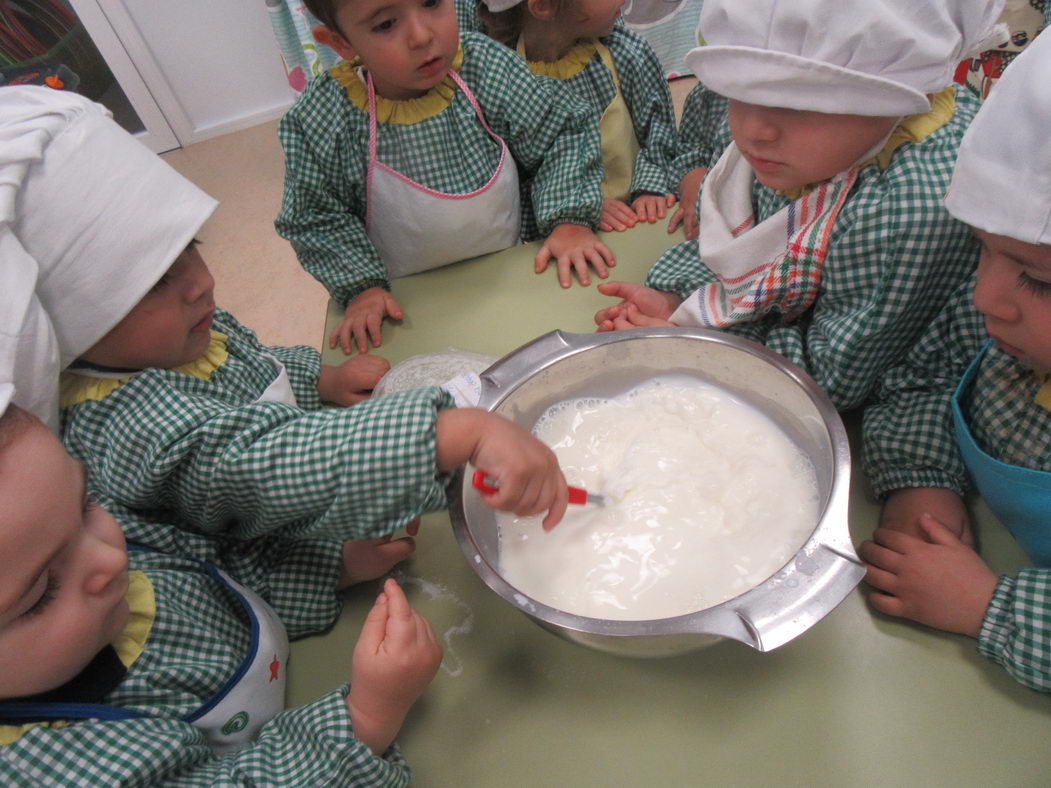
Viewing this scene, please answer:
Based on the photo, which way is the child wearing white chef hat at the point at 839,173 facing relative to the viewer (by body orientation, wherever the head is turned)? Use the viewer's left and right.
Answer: facing the viewer and to the left of the viewer

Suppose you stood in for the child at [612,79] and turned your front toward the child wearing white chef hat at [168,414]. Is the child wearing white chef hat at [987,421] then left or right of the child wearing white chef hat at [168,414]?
left

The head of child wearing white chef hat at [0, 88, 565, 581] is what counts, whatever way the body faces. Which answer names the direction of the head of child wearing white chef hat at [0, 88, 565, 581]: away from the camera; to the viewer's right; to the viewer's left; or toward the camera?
to the viewer's right

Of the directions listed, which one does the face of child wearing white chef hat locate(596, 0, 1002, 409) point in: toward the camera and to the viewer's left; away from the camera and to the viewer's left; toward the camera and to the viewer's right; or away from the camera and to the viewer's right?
toward the camera and to the viewer's left
